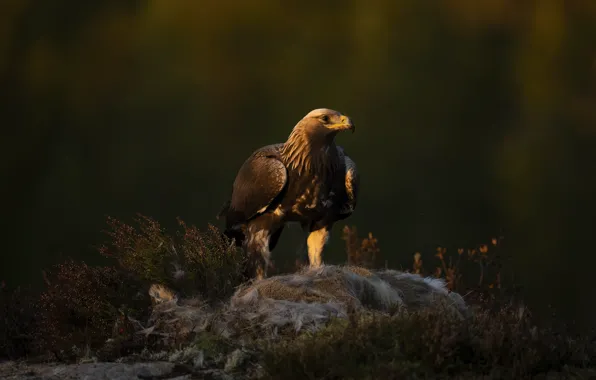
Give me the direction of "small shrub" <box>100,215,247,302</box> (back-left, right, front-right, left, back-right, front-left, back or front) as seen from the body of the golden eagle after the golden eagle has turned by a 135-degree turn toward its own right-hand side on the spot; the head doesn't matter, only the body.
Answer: front-left

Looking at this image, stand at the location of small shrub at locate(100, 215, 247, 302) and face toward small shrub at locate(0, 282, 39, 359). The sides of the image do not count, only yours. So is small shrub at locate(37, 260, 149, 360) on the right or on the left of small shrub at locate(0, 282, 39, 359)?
left

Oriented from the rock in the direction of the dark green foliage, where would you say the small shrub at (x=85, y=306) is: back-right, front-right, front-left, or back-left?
back-left

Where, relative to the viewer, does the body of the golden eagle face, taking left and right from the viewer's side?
facing the viewer and to the right of the viewer

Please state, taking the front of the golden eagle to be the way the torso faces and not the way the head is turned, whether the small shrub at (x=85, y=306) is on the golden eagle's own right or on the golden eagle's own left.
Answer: on the golden eagle's own right

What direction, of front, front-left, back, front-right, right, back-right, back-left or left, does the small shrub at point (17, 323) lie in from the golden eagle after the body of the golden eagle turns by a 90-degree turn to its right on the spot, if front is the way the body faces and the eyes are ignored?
front-right

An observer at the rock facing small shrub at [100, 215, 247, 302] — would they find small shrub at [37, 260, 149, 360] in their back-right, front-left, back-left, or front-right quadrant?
front-left
